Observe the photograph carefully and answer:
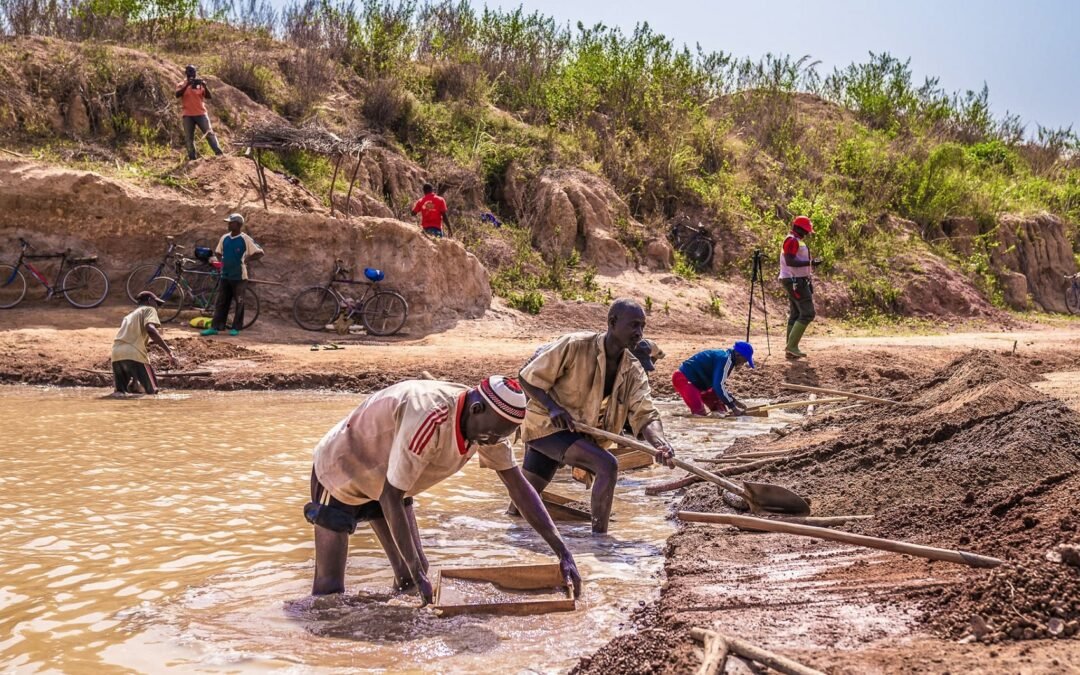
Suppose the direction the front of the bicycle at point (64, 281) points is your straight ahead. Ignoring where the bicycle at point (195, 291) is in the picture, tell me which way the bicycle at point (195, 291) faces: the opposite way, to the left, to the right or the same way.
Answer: the same way

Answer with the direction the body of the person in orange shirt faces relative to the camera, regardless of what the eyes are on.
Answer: toward the camera

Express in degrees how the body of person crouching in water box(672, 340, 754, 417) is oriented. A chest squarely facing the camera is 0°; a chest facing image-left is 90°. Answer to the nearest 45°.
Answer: approximately 270°

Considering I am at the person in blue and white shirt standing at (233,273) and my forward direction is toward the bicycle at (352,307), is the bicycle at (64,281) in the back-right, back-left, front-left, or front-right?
back-left

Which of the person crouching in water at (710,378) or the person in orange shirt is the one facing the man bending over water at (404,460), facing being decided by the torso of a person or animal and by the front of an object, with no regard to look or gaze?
the person in orange shirt

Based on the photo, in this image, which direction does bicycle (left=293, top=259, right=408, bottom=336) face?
to the viewer's left

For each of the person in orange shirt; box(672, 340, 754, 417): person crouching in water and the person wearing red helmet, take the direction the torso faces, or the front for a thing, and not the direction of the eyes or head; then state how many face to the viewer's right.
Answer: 2

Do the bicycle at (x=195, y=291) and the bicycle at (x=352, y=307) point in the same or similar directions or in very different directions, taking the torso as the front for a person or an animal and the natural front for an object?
same or similar directions

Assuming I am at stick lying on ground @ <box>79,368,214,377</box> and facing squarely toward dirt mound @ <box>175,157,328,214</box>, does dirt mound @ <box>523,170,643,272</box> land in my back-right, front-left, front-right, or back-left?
front-right

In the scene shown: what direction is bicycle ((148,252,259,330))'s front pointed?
to the viewer's left

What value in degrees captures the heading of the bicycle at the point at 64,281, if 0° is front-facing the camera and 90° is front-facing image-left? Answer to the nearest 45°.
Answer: approximately 90°

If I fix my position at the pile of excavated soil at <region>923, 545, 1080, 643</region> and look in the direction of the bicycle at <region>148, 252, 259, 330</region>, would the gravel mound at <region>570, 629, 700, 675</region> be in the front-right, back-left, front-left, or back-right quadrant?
front-left

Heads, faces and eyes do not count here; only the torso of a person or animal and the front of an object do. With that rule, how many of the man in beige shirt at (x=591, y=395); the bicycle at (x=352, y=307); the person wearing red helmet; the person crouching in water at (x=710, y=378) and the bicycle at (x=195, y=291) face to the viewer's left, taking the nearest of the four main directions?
2

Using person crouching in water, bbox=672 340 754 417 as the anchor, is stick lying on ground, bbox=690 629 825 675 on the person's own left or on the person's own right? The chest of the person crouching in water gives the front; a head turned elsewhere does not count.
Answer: on the person's own right

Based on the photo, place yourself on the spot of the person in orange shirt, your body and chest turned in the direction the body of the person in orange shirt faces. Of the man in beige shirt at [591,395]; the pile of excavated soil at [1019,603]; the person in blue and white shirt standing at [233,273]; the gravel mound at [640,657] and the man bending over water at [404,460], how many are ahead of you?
5
